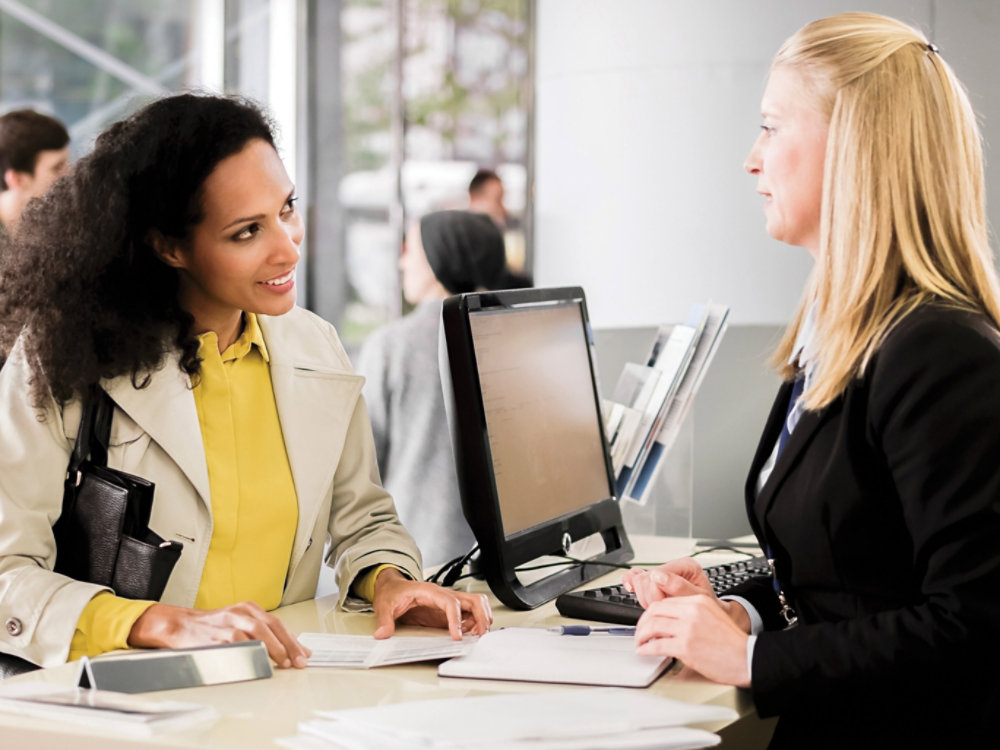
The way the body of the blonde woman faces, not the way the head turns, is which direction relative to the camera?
to the viewer's left

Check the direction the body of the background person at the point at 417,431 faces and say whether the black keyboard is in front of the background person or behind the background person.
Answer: behind

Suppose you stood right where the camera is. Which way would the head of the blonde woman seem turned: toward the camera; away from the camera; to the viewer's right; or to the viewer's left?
to the viewer's left

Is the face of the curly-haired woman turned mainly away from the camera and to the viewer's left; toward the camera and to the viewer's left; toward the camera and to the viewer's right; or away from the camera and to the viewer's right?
toward the camera and to the viewer's right

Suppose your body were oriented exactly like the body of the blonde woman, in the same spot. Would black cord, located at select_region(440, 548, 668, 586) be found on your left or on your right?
on your right

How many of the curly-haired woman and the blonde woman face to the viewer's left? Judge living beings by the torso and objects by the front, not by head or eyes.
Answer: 1
